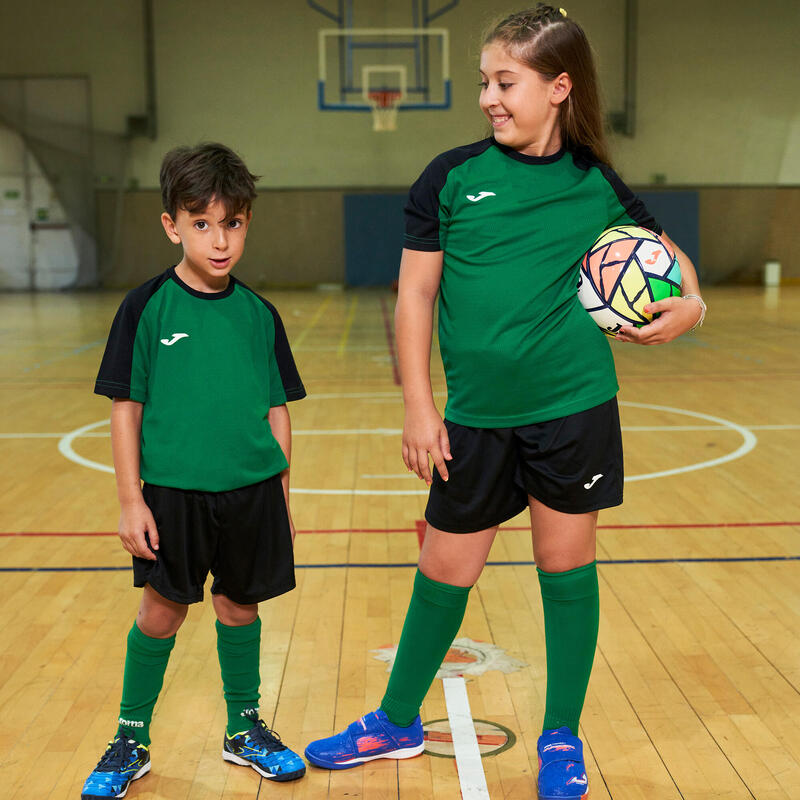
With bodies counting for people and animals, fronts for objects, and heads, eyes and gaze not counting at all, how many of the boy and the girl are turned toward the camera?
2

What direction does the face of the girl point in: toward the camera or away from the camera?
toward the camera

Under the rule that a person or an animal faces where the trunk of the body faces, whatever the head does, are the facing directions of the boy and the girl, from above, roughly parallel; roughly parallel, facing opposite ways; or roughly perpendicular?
roughly parallel

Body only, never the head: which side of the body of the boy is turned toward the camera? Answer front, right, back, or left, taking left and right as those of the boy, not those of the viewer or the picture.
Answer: front
